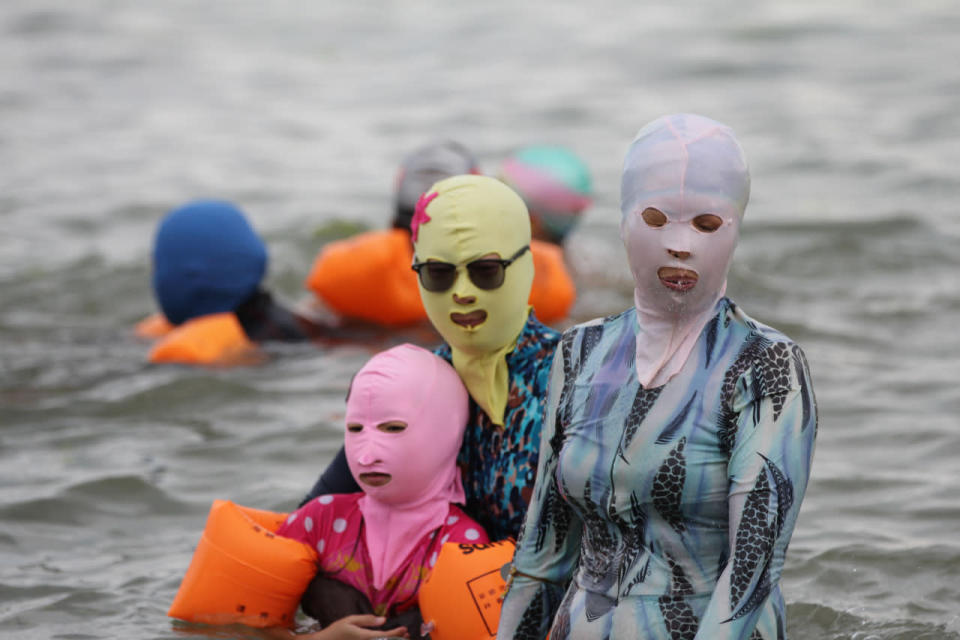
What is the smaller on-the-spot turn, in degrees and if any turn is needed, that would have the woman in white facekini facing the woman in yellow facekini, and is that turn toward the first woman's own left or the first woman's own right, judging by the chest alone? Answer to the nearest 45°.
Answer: approximately 90° to the first woman's own right

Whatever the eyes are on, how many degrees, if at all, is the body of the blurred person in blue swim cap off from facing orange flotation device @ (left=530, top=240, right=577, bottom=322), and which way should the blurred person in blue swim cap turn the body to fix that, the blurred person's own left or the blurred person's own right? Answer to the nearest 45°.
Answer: approximately 90° to the blurred person's own right

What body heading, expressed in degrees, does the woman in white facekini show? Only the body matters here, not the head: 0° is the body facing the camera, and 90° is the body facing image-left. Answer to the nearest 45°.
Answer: approximately 45°

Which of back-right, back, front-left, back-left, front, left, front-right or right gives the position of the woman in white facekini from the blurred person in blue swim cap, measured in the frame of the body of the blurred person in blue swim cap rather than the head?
back

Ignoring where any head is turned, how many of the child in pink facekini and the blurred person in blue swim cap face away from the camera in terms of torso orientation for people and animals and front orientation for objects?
1

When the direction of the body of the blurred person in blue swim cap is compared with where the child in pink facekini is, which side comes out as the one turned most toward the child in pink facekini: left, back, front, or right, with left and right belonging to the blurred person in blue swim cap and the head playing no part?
back

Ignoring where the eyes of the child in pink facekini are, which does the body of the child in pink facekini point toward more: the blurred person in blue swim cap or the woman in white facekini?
the woman in white facekini

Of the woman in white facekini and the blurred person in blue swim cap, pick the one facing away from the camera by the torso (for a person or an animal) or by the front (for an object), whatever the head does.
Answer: the blurred person in blue swim cap

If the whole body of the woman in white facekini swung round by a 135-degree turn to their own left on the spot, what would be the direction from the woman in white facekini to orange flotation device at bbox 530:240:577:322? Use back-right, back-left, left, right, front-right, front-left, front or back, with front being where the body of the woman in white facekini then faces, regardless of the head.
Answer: left

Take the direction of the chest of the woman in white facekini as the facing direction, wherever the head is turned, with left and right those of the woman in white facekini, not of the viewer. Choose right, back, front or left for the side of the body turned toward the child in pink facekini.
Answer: right

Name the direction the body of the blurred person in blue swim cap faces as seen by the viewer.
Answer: away from the camera
